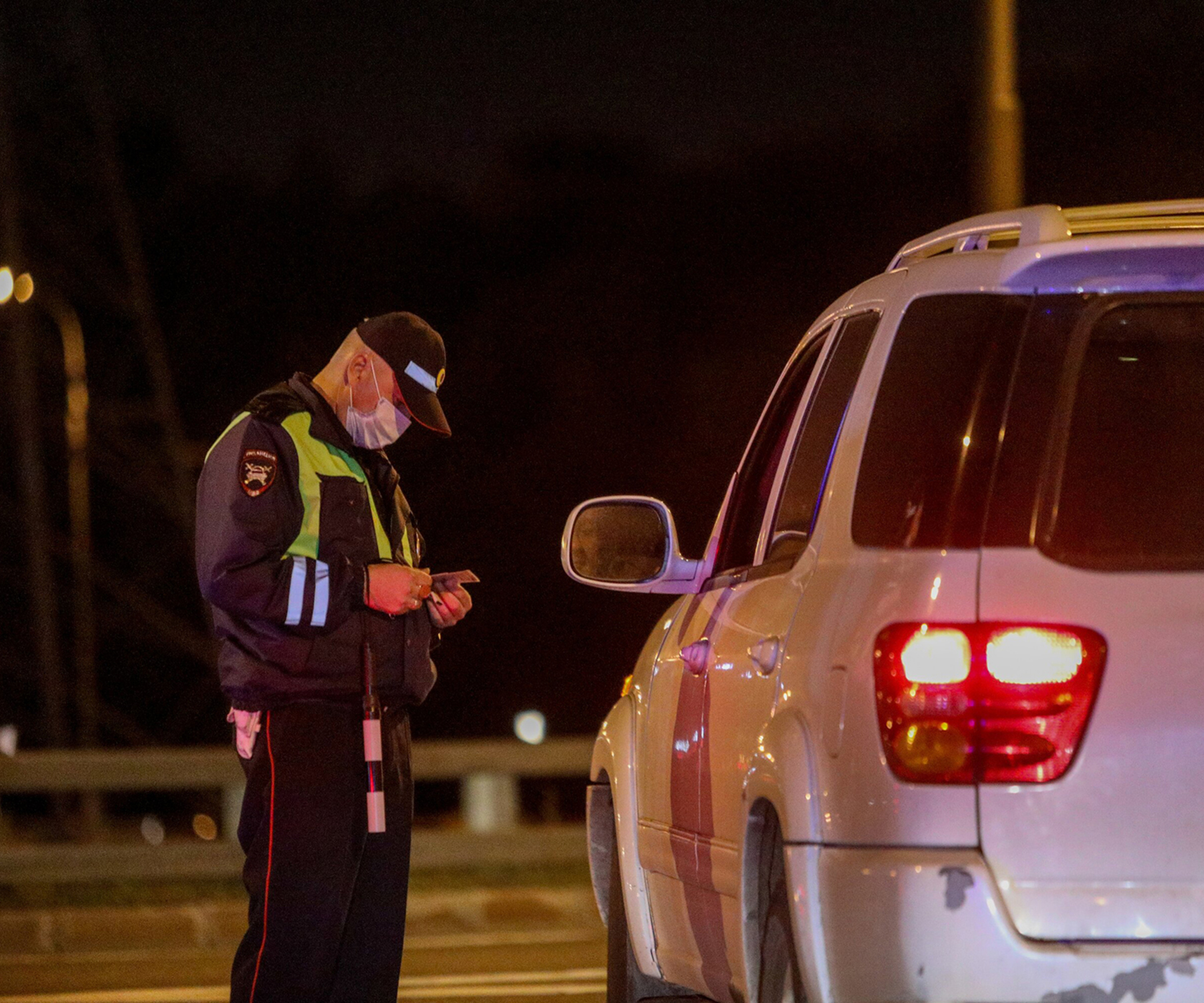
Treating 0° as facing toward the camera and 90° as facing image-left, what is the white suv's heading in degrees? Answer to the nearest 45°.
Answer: approximately 180°

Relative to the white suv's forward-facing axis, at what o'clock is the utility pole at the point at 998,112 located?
The utility pole is roughly at 12 o'clock from the white suv.

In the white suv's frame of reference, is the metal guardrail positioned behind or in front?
in front
